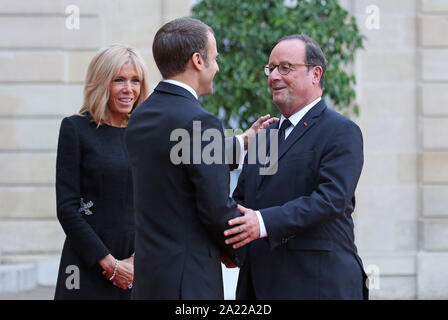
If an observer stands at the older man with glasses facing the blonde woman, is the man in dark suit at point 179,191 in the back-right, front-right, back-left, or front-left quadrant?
front-left

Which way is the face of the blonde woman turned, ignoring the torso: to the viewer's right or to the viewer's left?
to the viewer's right

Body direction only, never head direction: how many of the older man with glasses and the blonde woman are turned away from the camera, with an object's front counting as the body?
0

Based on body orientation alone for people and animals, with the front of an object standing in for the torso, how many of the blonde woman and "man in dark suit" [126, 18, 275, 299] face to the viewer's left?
0

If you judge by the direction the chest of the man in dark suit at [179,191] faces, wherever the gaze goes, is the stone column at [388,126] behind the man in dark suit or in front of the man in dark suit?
in front

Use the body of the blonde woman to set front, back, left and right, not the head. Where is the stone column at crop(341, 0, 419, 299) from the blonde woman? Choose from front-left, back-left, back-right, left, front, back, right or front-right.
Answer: left

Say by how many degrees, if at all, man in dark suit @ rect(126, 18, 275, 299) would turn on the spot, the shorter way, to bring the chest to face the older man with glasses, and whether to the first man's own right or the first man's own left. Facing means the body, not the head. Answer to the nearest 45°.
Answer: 0° — they already face them

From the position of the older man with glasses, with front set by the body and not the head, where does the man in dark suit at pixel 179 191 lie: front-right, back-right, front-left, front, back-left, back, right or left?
front

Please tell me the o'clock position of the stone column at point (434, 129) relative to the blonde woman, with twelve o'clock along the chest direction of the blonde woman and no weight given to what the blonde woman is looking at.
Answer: The stone column is roughly at 9 o'clock from the blonde woman.

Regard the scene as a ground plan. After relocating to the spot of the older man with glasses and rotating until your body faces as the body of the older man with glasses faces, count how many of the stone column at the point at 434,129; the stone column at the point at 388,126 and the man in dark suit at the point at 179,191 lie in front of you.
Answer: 1

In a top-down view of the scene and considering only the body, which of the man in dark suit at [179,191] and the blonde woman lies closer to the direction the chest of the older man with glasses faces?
the man in dark suit

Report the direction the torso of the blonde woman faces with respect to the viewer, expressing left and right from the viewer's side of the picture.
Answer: facing the viewer and to the right of the viewer

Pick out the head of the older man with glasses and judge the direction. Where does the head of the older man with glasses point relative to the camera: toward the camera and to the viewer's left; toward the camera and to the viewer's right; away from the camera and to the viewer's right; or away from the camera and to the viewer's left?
toward the camera and to the viewer's left

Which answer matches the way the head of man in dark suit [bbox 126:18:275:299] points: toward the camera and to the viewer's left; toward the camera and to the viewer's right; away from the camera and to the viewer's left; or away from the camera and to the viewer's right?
away from the camera and to the viewer's right

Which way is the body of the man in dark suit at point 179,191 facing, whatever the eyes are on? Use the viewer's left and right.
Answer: facing away from the viewer and to the right of the viewer
